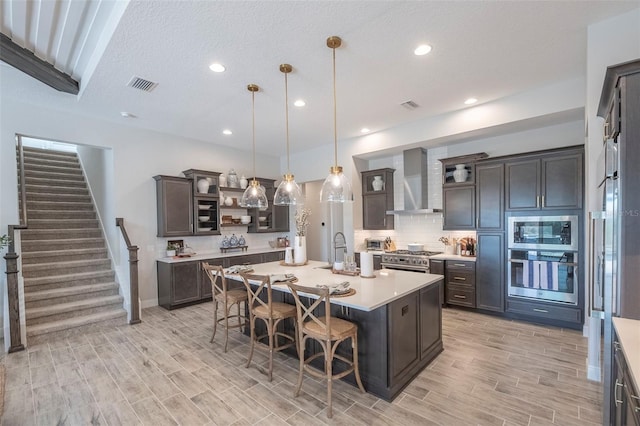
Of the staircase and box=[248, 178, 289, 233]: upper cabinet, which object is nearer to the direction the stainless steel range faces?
the staircase

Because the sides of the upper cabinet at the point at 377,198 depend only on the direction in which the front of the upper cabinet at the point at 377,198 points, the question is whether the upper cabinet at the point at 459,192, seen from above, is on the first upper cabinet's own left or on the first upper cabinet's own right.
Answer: on the first upper cabinet's own left

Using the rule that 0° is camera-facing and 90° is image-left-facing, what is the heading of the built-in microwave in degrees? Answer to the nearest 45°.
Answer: approximately 0°

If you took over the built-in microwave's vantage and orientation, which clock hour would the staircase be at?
The staircase is roughly at 2 o'clock from the built-in microwave.

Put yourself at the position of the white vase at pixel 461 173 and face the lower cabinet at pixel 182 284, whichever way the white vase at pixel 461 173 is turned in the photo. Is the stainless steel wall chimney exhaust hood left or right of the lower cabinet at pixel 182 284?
right

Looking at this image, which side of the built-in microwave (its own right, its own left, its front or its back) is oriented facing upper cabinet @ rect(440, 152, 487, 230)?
right

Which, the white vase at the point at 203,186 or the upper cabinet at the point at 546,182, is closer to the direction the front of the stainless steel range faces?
the white vase
